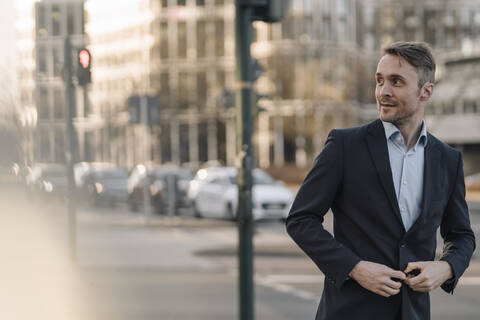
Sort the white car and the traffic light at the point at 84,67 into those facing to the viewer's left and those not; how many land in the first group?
0

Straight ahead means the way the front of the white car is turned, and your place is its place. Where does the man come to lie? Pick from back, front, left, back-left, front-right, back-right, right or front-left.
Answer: front-right

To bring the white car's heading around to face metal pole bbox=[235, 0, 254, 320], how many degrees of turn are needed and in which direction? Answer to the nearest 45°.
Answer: approximately 45° to its right

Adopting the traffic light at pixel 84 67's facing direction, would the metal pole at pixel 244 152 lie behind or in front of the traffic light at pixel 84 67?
in front

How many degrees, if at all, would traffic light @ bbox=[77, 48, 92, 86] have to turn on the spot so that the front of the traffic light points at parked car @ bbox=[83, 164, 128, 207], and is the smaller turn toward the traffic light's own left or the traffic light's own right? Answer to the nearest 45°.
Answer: approximately 180°

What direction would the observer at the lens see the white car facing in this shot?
facing the viewer and to the right of the viewer

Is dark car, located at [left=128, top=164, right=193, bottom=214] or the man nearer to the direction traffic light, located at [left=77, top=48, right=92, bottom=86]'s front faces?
the man

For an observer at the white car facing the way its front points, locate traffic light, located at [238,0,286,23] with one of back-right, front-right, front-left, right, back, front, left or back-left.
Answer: front-right

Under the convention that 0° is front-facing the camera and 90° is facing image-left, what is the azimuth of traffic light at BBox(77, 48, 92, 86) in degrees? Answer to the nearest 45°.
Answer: approximately 0°

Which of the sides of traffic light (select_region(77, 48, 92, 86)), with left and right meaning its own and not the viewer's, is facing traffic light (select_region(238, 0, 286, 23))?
front

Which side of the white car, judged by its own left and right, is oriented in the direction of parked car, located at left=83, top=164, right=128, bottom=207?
back

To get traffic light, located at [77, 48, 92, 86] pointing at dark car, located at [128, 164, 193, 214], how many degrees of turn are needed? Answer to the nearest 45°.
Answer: approximately 180°

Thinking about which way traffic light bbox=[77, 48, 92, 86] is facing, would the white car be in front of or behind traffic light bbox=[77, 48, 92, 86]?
behind
